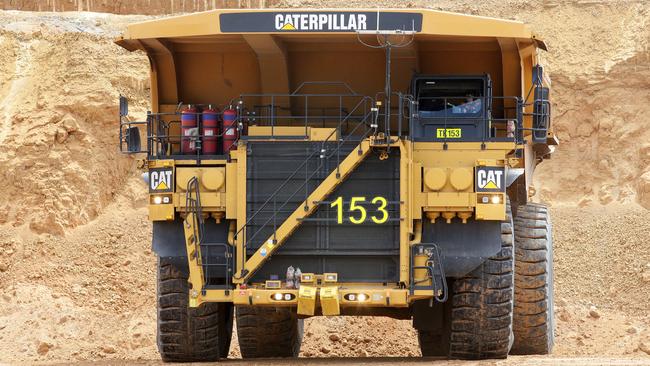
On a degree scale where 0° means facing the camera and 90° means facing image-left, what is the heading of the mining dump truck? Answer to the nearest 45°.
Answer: approximately 0°
